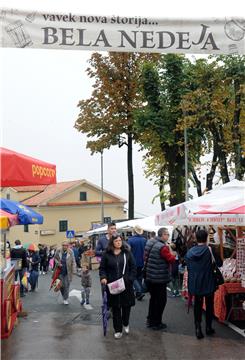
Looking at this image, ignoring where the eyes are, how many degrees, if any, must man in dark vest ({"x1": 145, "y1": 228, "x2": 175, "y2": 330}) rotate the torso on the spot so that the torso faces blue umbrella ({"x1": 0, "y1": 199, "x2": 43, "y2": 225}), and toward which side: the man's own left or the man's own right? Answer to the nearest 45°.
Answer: approximately 90° to the man's own left

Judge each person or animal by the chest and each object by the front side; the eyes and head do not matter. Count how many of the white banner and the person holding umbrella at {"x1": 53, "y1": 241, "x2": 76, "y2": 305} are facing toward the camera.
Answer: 2

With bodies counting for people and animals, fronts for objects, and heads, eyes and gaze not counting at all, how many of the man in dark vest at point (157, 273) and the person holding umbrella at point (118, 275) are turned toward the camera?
1

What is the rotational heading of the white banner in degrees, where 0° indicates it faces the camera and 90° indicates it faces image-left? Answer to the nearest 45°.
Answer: approximately 0°

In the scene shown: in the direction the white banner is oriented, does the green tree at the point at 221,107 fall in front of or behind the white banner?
behind

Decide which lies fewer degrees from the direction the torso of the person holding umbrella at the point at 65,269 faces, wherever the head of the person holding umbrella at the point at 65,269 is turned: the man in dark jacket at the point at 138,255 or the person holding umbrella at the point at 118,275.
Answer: the person holding umbrella

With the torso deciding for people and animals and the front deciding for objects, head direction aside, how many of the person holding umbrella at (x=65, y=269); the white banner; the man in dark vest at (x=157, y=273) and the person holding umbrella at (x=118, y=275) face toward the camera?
3

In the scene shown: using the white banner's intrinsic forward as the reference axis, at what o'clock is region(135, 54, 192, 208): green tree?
The green tree is roughly at 6 o'clock from the white banner.

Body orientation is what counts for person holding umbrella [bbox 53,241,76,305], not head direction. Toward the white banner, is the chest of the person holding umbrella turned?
yes
